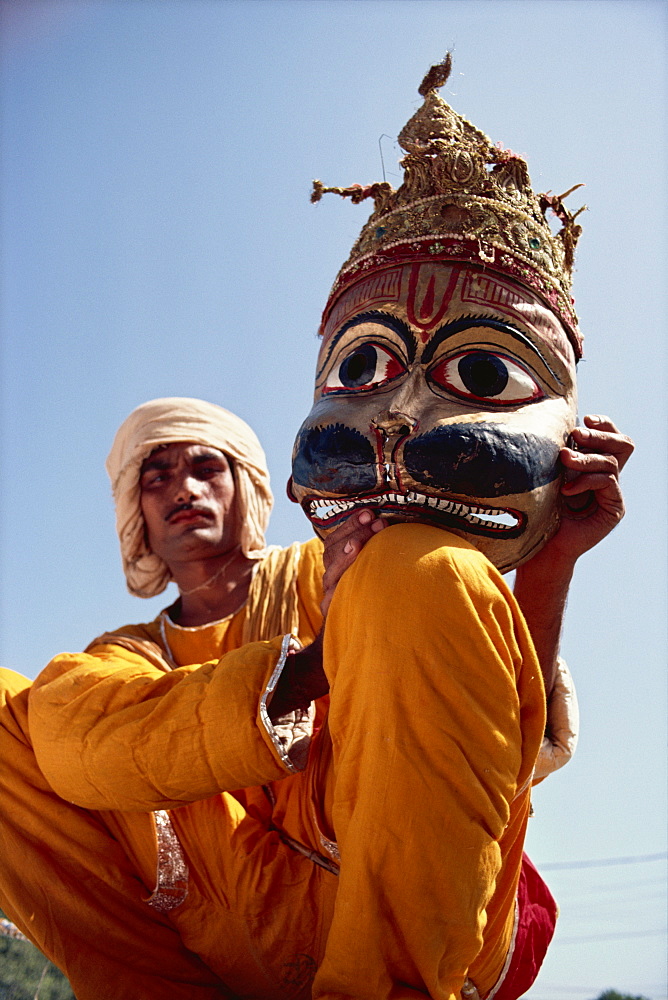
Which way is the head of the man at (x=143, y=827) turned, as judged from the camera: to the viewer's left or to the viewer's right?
to the viewer's left

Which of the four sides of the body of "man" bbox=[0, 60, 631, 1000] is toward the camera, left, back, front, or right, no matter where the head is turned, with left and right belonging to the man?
front
